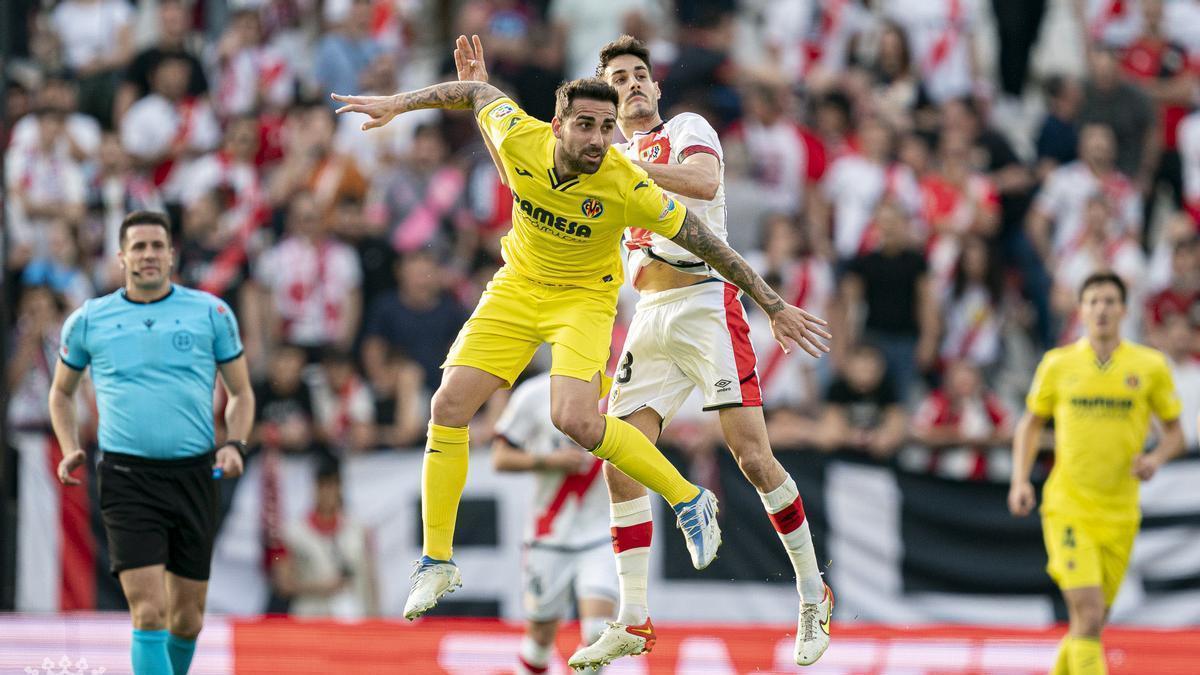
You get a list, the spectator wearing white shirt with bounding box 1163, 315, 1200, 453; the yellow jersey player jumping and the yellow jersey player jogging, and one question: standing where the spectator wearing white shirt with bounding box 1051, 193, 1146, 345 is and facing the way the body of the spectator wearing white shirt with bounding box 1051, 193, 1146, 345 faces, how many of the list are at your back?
0

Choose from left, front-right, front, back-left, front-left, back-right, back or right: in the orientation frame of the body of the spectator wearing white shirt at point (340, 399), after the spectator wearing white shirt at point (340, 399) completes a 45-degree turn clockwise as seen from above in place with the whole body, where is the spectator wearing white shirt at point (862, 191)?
back-left

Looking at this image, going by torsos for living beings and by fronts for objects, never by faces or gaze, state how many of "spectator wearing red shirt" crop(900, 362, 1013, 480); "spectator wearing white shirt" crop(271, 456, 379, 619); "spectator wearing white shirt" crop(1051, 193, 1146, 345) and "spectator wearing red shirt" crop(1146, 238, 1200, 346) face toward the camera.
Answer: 4

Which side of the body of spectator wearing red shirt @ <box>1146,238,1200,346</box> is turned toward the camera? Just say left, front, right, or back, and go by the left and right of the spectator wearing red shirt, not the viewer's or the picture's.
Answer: front

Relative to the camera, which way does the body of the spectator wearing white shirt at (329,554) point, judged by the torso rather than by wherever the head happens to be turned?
toward the camera

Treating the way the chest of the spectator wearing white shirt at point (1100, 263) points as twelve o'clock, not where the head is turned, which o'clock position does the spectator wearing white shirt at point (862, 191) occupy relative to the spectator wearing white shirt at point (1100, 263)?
the spectator wearing white shirt at point (862, 191) is roughly at 3 o'clock from the spectator wearing white shirt at point (1100, 263).

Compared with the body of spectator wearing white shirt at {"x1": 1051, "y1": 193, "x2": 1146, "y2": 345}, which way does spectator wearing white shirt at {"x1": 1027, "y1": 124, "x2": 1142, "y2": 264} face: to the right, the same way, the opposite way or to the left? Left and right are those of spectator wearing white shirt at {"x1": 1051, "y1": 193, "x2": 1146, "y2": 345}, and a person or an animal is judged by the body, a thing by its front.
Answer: the same way

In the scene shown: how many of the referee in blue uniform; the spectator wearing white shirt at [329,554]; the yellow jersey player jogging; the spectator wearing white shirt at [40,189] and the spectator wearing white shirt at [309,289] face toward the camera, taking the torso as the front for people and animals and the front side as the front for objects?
5

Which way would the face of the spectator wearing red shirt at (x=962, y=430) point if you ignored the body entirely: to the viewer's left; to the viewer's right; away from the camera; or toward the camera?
toward the camera

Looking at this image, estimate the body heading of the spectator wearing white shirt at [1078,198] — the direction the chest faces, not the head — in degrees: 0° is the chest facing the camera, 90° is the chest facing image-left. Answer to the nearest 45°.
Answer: approximately 0°

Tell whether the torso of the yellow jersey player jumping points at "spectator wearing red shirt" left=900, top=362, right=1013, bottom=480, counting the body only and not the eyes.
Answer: no

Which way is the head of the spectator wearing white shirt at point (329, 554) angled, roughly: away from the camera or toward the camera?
toward the camera

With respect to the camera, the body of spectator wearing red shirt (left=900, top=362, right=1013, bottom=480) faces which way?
toward the camera

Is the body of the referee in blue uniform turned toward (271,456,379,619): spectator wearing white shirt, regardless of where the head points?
no

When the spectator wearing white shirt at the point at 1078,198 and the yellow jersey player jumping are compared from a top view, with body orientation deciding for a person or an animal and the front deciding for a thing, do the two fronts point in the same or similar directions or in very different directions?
same or similar directions

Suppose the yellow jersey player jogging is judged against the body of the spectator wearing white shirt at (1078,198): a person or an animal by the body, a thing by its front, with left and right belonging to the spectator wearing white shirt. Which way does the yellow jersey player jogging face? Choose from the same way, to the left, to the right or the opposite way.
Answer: the same way

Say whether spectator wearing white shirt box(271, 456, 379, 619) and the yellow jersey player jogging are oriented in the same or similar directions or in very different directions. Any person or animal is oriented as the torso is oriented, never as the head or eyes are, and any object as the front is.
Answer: same or similar directions

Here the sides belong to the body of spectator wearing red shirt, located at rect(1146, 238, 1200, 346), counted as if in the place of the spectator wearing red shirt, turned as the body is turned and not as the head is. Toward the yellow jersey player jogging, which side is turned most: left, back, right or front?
front

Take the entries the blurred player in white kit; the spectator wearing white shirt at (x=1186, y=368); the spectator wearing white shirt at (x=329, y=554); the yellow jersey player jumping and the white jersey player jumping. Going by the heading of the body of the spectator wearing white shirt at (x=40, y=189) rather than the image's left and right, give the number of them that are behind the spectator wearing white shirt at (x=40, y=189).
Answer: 0

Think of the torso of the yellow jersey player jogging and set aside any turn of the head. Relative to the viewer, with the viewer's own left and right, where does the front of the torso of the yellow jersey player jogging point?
facing the viewer

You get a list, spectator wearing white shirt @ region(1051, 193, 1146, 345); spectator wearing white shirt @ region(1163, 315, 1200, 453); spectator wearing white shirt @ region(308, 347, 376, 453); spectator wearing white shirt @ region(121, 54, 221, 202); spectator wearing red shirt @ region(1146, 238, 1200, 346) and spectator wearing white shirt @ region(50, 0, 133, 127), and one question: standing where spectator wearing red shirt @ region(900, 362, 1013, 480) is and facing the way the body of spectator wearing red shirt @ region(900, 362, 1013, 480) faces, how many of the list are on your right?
3
